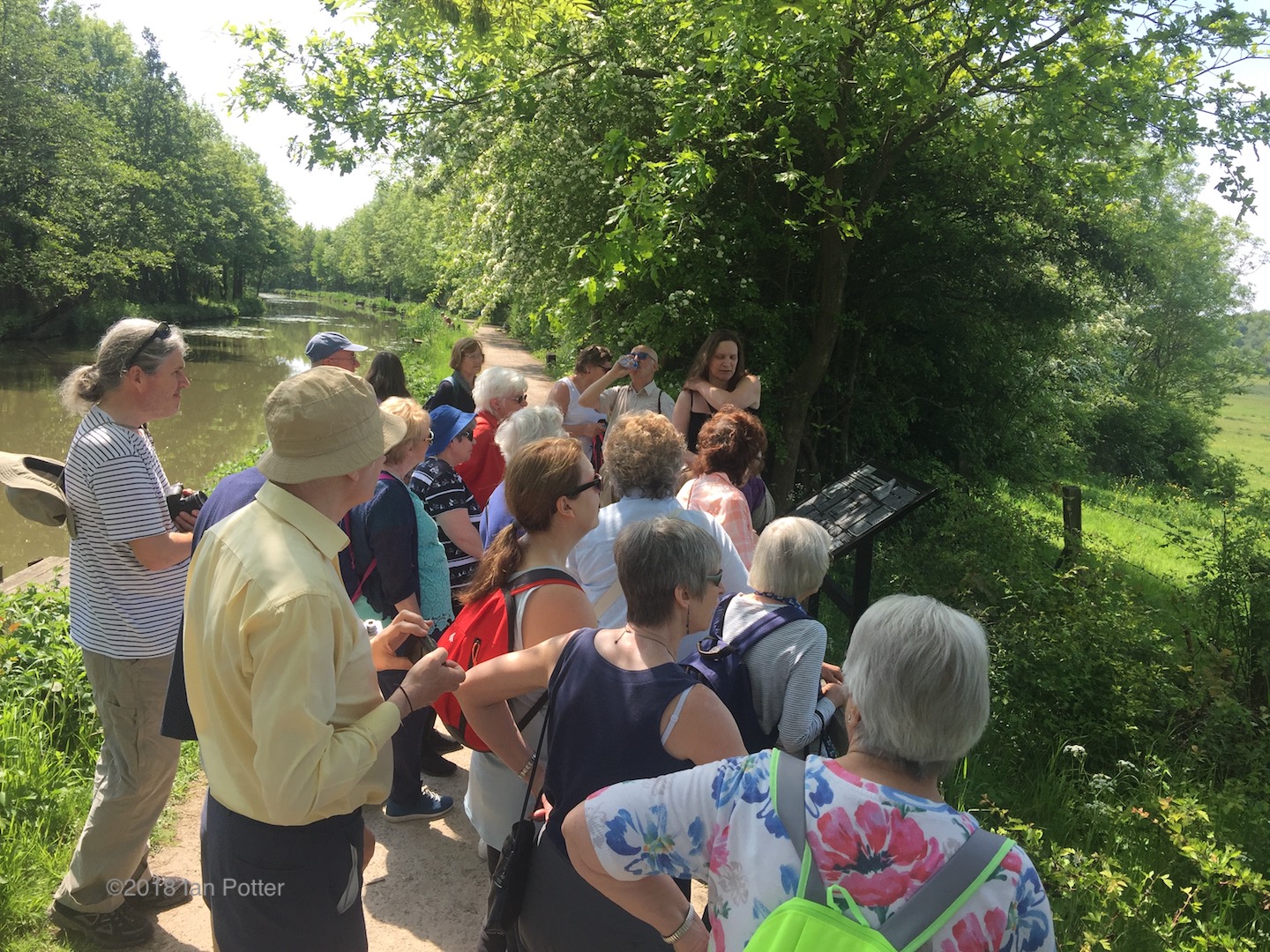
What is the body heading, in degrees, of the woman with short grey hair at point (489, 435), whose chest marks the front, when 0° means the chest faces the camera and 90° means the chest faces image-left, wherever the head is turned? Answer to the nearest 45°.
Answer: approximately 270°

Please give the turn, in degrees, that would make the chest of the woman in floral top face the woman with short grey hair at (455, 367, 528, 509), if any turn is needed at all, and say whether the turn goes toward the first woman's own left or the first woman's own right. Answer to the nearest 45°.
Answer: approximately 45° to the first woman's own left

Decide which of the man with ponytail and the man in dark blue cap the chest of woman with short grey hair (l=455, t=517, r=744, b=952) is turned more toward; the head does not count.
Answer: the man in dark blue cap

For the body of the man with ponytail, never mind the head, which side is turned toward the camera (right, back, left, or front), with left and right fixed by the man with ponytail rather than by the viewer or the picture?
right

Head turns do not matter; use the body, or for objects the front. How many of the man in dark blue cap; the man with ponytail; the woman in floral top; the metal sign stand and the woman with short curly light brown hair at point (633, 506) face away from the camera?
2

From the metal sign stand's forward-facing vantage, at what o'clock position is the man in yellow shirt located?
The man in yellow shirt is roughly at 11 o'clock from the metal sign stand.

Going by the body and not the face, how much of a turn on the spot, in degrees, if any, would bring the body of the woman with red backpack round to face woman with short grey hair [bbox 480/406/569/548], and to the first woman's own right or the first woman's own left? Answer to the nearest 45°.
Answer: approximately 45° to the first woman's own left

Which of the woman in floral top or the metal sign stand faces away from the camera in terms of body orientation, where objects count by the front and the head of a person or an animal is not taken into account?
the woman in floral top

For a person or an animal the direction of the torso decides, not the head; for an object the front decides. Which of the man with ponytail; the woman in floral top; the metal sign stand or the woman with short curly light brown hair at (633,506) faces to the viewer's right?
the man with ponytail

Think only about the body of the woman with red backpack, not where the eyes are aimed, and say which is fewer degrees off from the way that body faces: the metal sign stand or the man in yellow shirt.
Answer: the metal sign stand

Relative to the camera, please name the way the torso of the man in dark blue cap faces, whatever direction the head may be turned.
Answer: to the viewer's right

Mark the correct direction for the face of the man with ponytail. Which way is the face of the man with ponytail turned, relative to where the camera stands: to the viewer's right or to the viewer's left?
to the viewer's right

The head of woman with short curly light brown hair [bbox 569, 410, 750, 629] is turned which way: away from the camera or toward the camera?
away from the camera

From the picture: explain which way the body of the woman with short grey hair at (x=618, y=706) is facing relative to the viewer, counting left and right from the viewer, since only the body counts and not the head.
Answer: facing away from the viewer and to the right of the viewer

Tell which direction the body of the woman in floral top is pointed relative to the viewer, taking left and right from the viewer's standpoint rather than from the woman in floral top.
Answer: facing away from the viewer

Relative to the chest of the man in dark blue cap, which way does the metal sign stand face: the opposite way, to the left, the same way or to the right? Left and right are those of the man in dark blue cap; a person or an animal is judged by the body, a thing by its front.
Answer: the opposite way

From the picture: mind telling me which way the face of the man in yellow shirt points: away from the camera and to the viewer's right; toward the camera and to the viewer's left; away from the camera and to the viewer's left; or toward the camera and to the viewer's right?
away from the camera and to the viewer's right
